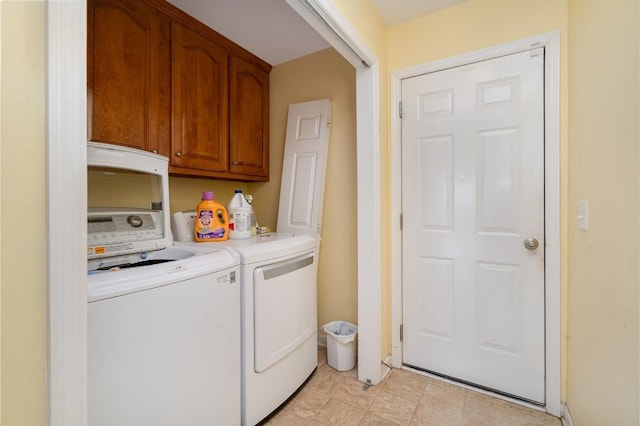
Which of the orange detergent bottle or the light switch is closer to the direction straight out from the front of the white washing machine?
the light switch

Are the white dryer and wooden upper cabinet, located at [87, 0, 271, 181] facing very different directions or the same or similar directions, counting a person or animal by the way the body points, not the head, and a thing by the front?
same or similar directions

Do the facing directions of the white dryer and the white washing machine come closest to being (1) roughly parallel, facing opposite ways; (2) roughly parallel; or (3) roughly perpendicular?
roughly parallel

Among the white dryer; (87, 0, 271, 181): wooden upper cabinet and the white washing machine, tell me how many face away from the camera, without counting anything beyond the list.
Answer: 0

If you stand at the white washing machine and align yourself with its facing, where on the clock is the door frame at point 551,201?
The door frame is roughly at 11 o'clock from the white washing machine.

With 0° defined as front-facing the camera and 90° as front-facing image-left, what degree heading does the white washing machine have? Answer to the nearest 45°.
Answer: approximately 315°

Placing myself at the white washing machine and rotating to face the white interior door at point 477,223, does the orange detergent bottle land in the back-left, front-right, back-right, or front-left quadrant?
front-left

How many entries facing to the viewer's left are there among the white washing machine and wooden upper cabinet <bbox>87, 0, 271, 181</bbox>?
0

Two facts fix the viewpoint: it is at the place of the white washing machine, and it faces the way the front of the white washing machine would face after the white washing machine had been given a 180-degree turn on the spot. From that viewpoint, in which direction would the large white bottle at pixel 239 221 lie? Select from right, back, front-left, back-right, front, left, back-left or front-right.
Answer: right

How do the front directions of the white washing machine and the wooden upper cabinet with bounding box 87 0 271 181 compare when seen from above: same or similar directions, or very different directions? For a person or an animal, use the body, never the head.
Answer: same or similar directions

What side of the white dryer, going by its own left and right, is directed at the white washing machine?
right

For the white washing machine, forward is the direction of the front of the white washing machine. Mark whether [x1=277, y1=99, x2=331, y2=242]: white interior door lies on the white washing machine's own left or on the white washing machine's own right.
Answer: on the white washing machine's own left

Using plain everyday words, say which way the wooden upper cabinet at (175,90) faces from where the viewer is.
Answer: facing the viewer and to the right of the viewer
